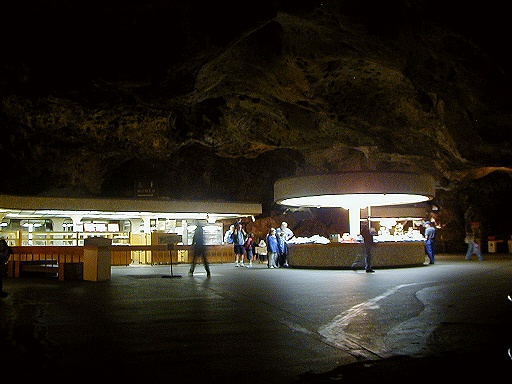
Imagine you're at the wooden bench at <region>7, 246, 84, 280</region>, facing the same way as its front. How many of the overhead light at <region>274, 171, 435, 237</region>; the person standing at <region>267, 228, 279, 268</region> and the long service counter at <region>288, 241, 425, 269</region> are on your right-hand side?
0

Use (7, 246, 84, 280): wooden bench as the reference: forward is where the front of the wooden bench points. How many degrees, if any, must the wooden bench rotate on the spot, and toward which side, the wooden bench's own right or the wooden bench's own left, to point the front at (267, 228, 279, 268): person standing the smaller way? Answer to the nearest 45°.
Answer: approximately 90° to the wooden bench's own left

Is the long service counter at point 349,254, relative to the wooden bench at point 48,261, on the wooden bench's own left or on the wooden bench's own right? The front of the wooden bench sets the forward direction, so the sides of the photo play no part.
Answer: on the wooden bench's own left

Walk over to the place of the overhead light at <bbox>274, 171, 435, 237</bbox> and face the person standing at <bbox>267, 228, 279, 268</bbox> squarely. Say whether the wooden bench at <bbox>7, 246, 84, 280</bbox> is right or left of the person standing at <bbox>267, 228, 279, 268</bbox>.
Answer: left

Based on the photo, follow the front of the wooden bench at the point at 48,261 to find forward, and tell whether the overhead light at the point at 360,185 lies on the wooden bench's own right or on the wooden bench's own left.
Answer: on the wooden bench's own left

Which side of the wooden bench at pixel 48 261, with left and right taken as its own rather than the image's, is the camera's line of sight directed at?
front
